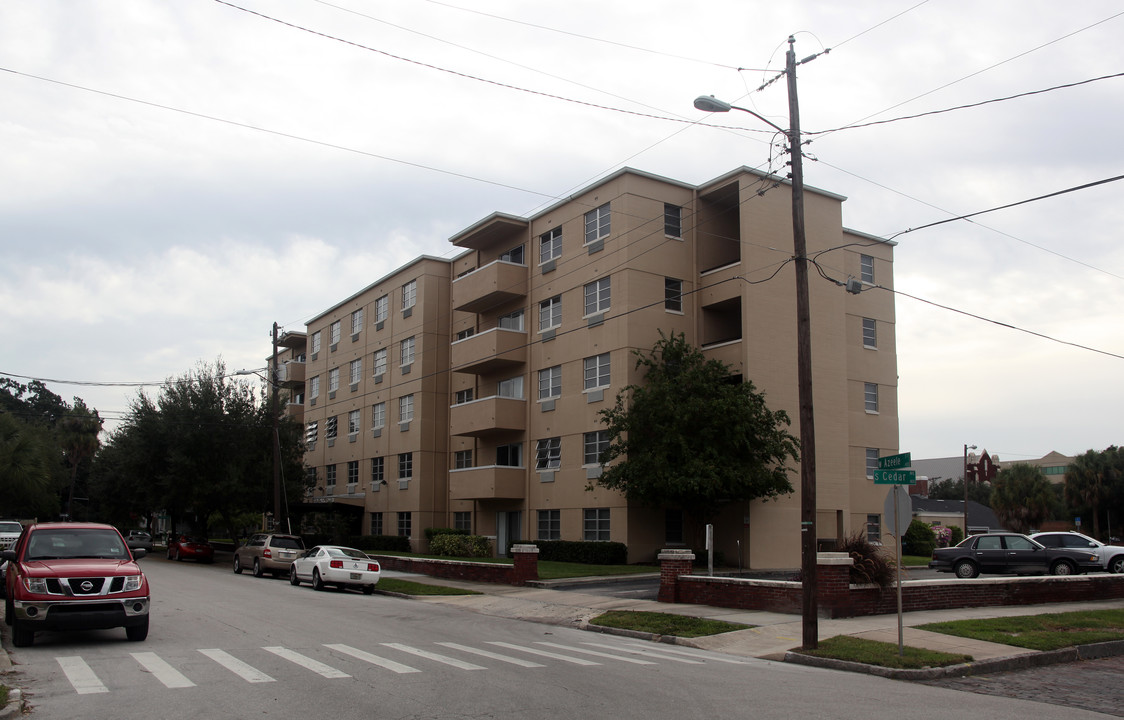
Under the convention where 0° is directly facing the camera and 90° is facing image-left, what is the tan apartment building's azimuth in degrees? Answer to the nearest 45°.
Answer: approximately 45°

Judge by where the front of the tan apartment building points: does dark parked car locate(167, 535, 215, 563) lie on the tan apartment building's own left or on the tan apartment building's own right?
on the tan apartment building's own right

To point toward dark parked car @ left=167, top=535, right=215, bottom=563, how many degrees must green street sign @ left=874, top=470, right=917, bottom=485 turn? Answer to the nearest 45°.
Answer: approximately 135° to its right

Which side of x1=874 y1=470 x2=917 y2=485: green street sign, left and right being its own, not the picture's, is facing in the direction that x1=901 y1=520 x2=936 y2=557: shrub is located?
back

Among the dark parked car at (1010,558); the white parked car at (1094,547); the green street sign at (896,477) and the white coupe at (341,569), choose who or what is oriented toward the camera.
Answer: the green street sign
